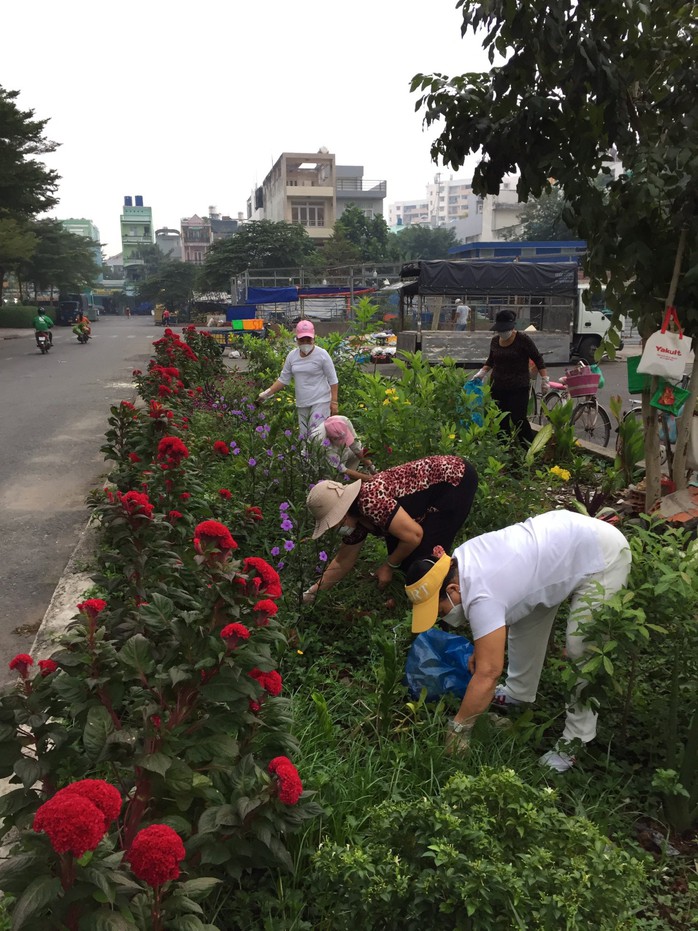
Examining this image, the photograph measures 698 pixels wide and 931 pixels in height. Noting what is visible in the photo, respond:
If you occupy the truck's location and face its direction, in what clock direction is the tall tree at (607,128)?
The tall tree is roughly at 3 o'clock from the truck.

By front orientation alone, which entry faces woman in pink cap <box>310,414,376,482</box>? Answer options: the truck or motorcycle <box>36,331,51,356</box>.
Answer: the motorcycle

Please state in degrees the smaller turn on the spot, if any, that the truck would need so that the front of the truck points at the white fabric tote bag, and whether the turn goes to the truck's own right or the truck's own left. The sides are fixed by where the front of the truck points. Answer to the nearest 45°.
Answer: approximately 90° to the truck's own right

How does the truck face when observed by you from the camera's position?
facing to the right of the viewer

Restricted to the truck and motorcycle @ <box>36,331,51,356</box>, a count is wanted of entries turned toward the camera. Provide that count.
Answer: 1

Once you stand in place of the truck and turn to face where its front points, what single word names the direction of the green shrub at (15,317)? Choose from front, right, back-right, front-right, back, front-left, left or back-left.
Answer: back-left

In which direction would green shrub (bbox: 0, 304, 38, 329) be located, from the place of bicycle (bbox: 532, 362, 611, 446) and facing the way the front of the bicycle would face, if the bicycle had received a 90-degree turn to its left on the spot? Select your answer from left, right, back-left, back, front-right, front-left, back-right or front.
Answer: left

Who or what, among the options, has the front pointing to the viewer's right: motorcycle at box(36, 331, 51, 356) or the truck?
the truck

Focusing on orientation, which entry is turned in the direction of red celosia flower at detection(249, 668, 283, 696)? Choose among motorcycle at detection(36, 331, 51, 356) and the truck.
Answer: the motorcycle
